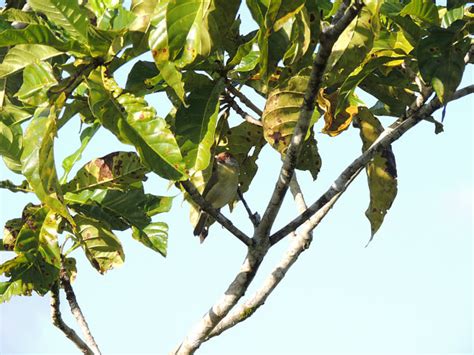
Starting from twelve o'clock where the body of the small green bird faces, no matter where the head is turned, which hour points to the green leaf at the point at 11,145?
The green leaf is roughly at 4 o'clock from the small green bird.

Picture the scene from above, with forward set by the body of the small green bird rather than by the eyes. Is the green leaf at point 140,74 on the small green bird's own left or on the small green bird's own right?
on the small green bird's own right

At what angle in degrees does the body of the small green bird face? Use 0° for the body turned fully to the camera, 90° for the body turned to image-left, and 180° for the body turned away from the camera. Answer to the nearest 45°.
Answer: approximately 315°
